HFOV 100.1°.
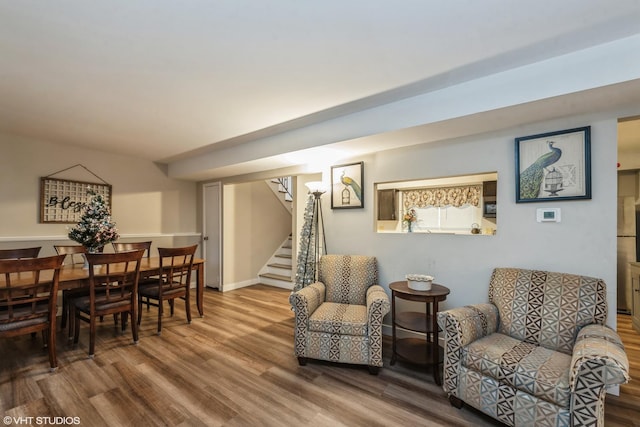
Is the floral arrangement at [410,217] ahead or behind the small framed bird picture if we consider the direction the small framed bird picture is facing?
behind

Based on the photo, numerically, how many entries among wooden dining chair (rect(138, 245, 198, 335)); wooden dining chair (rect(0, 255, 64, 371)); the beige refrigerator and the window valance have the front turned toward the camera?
2

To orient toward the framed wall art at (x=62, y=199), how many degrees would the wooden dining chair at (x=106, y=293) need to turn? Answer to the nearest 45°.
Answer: approximately 45° to its right

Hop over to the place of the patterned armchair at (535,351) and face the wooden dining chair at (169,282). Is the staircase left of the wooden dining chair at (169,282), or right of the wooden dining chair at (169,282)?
right

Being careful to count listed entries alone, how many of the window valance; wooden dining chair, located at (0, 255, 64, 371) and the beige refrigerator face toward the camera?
2

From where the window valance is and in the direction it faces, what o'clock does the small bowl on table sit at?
The small bowl on table is roughly at 12 o'clock from the window valance.

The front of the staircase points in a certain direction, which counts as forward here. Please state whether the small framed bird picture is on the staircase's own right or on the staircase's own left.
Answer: on the staircase's own left

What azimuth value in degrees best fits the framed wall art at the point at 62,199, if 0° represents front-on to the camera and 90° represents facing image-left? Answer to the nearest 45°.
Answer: approximately 315°
